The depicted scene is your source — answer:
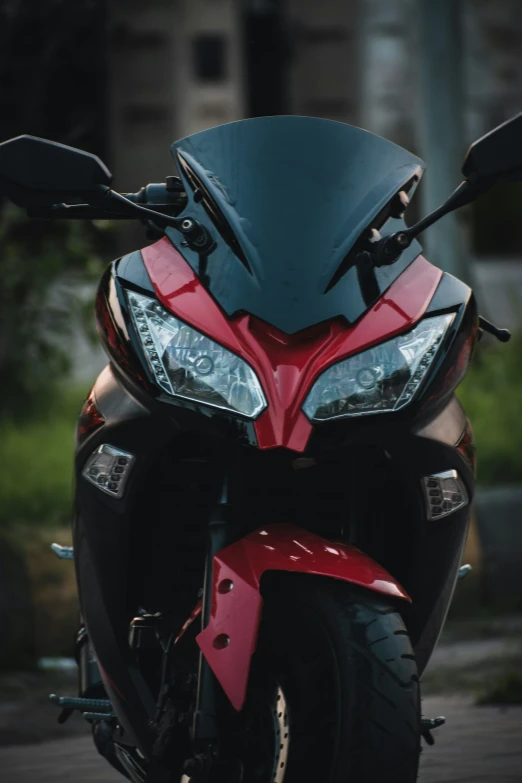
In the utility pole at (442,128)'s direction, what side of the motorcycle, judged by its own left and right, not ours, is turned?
back

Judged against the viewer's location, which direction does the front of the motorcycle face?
facing the viewer
